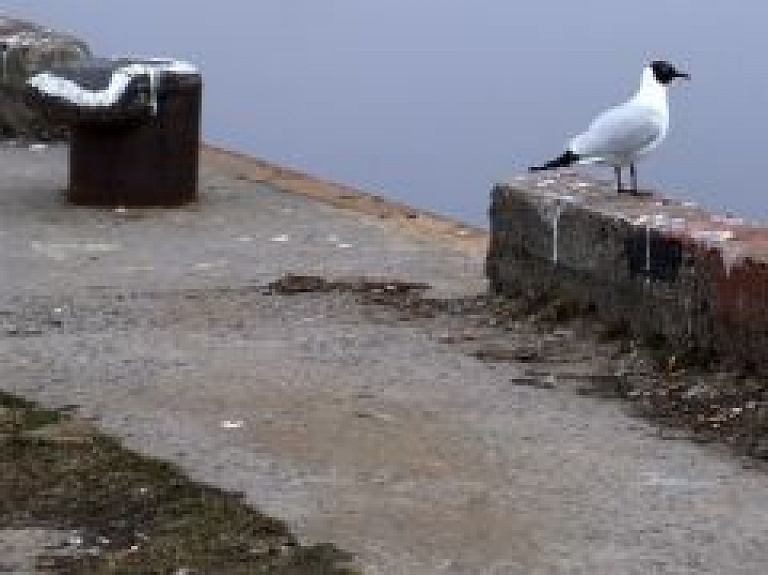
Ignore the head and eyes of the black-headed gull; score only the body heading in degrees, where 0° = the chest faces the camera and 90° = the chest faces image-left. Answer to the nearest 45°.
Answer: approximately 270°

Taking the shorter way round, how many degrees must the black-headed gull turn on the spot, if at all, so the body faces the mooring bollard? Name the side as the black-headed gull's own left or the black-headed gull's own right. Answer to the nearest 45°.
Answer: approximately 135° to the black-headed gull's own left
